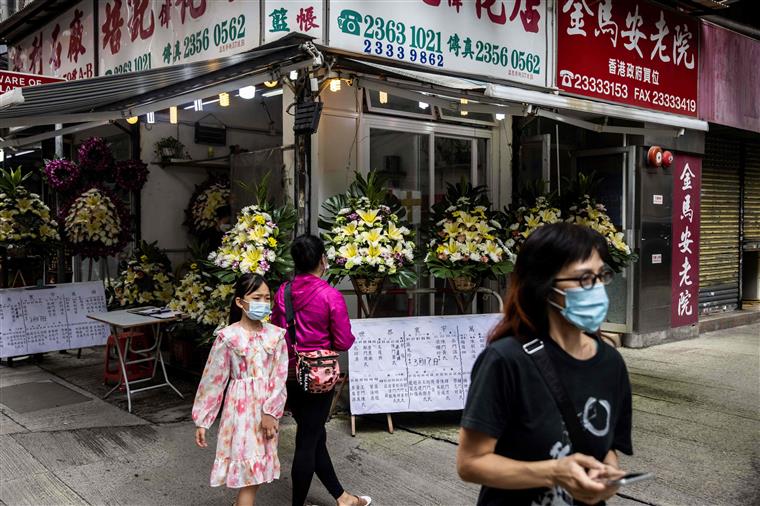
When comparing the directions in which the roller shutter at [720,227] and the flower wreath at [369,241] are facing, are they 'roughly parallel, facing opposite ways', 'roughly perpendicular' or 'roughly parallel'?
roughly parallel

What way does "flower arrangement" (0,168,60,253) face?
toward the camera

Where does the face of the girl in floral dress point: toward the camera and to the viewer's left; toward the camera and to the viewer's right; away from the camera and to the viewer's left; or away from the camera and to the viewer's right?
toward the camera and to the viewer's right

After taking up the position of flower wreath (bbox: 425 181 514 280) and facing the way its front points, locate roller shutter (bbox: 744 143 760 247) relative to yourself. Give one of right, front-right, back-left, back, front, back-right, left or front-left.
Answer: back-left

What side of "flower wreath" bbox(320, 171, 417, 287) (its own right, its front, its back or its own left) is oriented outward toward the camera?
front

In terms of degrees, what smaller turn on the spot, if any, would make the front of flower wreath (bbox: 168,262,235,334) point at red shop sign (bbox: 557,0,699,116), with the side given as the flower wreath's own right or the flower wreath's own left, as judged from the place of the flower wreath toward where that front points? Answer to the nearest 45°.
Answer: approximately 90° to the flower wreath's own left

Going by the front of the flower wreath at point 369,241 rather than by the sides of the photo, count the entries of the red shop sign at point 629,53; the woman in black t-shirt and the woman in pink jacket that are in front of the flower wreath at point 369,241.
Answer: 2

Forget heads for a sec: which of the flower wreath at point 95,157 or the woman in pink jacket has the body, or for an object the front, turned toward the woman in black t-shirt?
the flower wreath

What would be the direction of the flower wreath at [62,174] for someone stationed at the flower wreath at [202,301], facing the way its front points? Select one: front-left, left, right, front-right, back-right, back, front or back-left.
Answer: back-right

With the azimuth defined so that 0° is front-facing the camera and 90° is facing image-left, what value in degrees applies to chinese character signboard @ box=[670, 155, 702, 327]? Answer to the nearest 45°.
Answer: approximately 315°

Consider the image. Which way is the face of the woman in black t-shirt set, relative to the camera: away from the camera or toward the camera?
toward the camera

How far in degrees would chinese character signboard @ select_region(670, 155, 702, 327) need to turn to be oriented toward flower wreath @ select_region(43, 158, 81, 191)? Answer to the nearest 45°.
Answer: approximately 90° to its right

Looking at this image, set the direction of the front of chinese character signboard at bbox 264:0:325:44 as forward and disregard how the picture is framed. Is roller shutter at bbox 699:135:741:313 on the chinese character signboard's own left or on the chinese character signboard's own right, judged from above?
on the chinese character signboard's own left

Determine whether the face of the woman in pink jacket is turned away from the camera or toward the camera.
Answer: away from the camera

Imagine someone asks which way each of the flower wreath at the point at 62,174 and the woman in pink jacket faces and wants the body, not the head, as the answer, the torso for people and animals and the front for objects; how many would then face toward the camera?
1

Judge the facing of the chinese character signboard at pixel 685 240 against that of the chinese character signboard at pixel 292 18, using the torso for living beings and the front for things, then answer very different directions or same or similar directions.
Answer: same or similar directions

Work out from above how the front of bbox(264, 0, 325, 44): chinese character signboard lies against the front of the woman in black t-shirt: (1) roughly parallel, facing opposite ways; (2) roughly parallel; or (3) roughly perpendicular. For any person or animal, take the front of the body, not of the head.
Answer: roughly parallel
